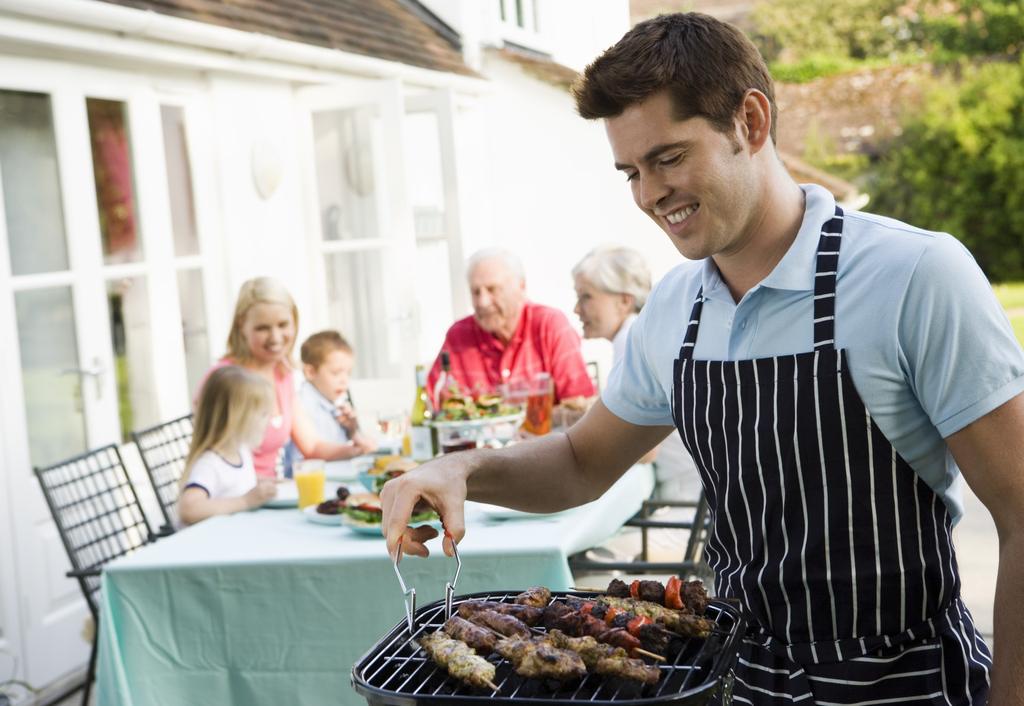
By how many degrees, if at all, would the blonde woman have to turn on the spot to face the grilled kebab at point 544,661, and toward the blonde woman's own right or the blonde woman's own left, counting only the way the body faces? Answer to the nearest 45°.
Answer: approximately 45° to the blonde woman's own right

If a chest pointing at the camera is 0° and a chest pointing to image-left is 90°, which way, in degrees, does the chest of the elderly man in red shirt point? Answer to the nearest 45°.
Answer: approximately 45°

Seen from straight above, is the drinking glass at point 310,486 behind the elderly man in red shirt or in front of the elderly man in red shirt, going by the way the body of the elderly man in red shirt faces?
in front

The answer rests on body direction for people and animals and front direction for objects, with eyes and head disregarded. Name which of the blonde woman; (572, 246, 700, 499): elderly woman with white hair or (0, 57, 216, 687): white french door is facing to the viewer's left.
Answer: the elderly woman with white hair

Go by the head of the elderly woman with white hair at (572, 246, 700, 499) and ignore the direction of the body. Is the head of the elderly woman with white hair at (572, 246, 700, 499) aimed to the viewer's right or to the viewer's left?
to the viewer's left

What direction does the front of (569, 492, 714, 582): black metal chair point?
to the viewer's left

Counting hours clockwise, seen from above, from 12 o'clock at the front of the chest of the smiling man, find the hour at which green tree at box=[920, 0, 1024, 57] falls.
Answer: The green tree is roughly at 5 o'clock from the smiling man.

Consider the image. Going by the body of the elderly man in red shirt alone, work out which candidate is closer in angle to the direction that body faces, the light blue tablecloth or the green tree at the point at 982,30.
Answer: the light blue tablecloth

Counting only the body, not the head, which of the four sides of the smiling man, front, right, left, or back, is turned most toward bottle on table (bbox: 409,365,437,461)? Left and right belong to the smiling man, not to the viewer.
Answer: right

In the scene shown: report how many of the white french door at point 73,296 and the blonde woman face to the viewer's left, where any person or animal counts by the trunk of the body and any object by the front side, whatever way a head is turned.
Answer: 0

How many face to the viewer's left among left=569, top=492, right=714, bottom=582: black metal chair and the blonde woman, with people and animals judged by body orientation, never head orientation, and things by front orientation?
1

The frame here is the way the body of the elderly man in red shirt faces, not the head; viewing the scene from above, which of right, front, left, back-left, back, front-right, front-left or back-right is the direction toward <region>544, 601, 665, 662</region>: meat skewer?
front-left

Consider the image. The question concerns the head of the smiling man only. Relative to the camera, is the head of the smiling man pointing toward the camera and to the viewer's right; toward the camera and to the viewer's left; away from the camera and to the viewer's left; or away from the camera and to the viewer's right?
toward the camera and to the viewer's left

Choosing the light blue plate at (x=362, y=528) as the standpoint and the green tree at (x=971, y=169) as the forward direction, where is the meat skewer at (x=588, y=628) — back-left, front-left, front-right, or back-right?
back-right

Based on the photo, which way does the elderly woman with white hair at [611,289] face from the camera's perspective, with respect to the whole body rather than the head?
to the viewer's left

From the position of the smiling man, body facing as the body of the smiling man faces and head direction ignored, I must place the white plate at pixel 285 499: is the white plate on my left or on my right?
on my right

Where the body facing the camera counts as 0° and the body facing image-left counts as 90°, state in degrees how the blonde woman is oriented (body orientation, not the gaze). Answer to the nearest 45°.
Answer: approximately 315°
